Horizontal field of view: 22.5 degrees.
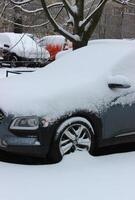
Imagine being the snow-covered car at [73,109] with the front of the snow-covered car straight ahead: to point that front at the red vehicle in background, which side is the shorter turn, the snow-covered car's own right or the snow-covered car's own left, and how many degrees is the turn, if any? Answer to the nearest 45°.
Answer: approximately 135° to the snow-covered car's own right

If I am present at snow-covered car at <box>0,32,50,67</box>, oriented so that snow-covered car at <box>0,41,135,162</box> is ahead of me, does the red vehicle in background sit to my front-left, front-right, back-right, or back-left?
back-left

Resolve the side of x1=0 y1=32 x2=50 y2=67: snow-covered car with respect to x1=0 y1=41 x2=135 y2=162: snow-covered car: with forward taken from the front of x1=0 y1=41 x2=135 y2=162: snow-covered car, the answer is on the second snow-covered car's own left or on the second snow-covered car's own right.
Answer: on the second snow-covered car's own right
